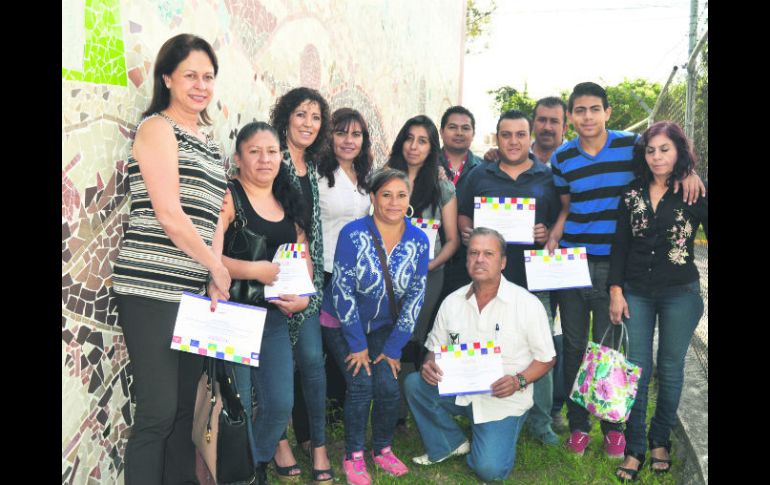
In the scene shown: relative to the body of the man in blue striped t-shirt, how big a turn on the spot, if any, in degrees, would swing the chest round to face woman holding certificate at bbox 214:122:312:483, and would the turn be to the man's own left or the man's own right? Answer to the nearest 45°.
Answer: approximately 45° to the man's own right

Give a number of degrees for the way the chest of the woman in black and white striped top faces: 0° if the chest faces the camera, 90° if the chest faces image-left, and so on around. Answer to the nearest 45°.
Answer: approximately 315°

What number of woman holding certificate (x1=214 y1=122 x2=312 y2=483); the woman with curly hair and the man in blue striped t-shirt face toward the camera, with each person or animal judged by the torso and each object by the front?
3

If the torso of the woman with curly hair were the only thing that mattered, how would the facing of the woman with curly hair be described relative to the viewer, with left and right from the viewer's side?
facing the viewer

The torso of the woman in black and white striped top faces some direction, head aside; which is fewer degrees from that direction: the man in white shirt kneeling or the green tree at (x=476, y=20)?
the man in white shirt kneeling

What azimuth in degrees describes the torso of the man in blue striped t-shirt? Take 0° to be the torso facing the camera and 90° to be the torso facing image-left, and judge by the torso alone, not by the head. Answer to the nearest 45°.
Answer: approximately 0°

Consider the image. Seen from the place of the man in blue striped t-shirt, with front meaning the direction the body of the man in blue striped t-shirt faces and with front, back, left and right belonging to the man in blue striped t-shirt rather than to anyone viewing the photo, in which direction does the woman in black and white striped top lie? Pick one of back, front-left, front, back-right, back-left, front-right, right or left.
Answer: front-right

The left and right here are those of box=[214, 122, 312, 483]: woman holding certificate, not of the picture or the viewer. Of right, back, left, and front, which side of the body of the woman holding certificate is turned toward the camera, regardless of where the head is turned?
front

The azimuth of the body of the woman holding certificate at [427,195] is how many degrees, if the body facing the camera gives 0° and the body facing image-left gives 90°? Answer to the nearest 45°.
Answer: approximately 45°

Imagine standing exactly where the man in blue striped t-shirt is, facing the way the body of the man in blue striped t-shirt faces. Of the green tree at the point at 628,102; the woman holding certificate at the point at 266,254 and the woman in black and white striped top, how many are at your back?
1
